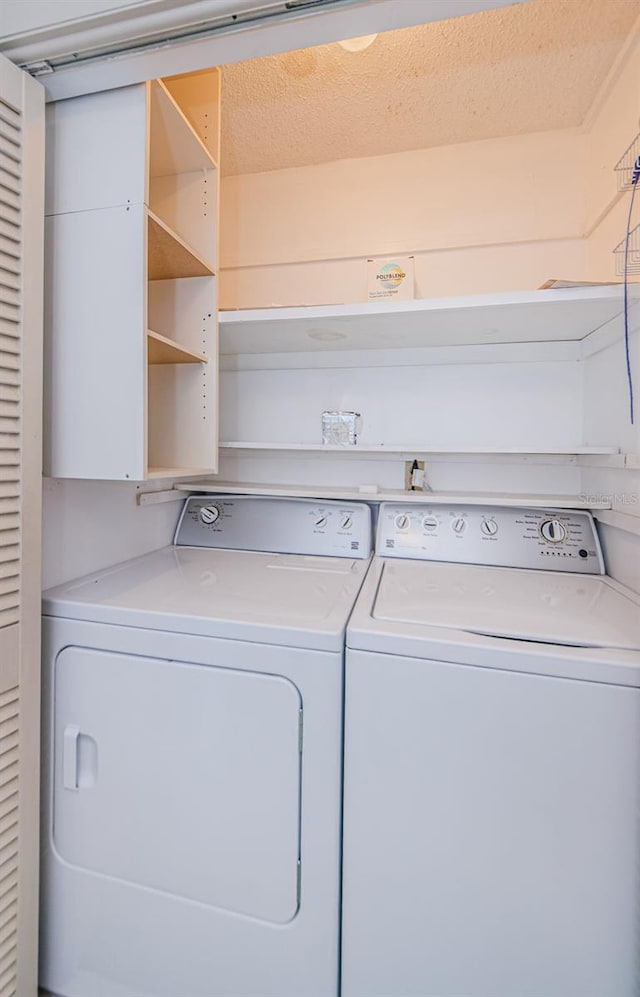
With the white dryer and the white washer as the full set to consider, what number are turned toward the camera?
2

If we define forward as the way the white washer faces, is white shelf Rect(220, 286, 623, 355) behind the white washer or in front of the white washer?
behind

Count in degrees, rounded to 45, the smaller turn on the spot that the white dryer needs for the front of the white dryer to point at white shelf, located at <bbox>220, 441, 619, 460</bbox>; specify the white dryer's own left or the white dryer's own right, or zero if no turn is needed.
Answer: approximately 135° to the white dryer's own left

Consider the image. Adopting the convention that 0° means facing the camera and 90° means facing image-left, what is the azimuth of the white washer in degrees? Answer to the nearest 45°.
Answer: approximately 0°

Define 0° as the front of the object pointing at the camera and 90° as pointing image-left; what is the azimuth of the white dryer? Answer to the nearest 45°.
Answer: approximately 0°
